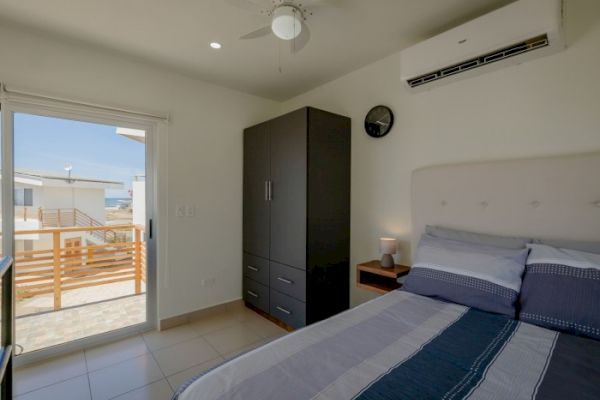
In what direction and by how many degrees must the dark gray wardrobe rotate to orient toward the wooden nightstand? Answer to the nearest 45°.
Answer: approximately 90° to its left

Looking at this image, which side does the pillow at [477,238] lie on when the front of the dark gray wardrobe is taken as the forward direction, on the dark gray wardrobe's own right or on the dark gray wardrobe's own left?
on the dark gray wardrobe's own left

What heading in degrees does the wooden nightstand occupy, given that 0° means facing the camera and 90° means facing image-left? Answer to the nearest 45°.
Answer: approximately 45°

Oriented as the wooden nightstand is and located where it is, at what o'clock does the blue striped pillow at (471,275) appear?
The blue striped pillow is roughly at 9 o'clock from the wooden nightstand.

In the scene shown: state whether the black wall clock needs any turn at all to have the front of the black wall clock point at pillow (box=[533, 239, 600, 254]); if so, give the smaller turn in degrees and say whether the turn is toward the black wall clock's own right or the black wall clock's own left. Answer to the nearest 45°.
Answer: approximately 90° to the black wall clock's own left

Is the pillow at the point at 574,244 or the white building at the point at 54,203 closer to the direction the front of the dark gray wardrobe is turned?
the white building

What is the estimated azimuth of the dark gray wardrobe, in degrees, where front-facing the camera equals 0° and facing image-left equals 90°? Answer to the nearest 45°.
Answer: approximately 45°

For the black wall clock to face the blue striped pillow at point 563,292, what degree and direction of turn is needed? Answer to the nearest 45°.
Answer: approximately 90° to its left

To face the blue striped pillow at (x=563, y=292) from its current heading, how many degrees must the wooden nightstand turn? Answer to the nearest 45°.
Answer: approximately 90° to its left
